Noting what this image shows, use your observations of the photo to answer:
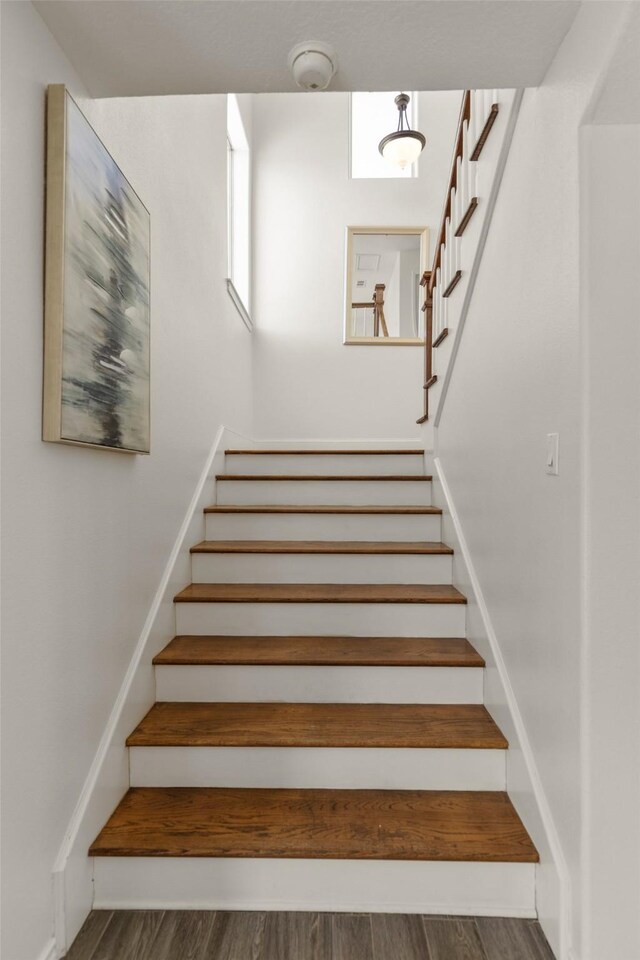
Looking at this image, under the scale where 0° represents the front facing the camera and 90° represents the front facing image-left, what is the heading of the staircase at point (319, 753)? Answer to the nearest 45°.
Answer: approximately 0°

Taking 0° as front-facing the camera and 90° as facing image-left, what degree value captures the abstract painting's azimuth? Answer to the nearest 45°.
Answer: approximately 270°

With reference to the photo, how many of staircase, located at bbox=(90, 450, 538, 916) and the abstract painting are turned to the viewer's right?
1
